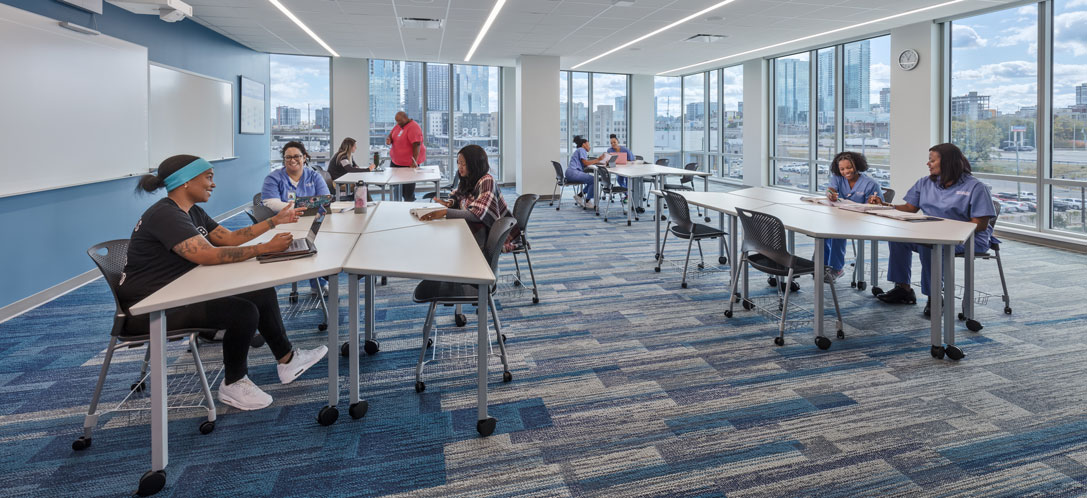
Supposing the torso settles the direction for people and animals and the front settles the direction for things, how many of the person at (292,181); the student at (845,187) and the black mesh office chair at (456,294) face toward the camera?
2

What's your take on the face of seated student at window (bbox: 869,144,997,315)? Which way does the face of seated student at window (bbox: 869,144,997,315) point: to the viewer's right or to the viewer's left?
to the viewer's left

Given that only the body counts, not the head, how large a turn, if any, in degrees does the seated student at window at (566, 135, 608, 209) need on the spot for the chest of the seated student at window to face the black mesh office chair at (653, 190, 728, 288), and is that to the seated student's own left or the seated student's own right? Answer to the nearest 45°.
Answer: approximately 90° to the seated student's own right

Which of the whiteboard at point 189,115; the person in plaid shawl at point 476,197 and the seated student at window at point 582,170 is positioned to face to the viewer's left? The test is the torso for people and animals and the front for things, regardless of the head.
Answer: the person in plaid shawl

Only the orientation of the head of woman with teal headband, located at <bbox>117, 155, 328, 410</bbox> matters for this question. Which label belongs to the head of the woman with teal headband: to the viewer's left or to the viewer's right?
to the viewer's right

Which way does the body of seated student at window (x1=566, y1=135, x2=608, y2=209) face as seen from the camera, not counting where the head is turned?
to the viewer's right

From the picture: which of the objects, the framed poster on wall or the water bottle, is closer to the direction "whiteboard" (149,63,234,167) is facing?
the water bottle
